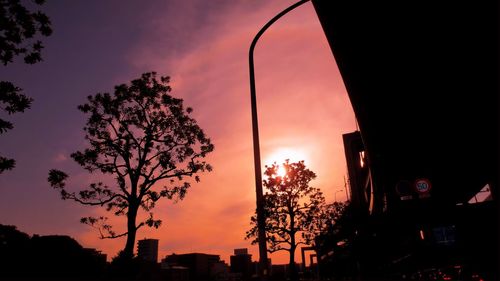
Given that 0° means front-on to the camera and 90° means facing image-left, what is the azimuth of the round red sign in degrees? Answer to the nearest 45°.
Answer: approximately 0°

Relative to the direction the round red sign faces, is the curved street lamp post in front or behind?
in front
